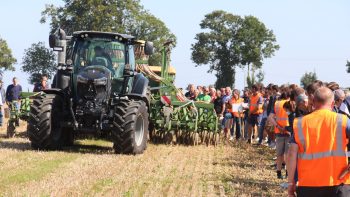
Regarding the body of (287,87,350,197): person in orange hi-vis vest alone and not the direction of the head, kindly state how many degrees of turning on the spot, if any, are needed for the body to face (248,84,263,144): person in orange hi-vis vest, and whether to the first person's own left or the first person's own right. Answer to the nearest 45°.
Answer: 0° — they already face them

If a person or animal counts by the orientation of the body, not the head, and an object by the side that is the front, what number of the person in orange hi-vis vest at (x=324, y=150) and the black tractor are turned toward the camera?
1

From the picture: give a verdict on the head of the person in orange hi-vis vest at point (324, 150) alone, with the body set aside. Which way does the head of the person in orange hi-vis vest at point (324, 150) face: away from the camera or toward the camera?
away from the camera

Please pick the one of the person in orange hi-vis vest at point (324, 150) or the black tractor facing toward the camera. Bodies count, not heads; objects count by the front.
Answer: the black tractor

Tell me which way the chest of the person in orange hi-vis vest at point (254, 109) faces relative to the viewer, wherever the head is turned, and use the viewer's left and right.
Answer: facing the viewer and to the left of the viewer

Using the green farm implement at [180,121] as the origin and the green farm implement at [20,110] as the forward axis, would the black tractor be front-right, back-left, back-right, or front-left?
front-left

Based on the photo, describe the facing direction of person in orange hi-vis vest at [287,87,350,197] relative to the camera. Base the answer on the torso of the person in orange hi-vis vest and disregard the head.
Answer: away from the camera

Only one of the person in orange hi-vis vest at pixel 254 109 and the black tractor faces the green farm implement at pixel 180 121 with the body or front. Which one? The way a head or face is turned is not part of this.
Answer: the person in orange hi-vis vest

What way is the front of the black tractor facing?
toward the camera

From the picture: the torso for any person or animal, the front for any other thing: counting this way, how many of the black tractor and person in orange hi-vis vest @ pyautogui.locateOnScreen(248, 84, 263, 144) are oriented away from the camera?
0

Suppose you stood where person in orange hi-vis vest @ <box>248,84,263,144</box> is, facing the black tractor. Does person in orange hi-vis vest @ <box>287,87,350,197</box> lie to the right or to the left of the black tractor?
left

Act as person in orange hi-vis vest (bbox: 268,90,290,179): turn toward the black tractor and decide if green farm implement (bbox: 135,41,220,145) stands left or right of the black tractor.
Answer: right
